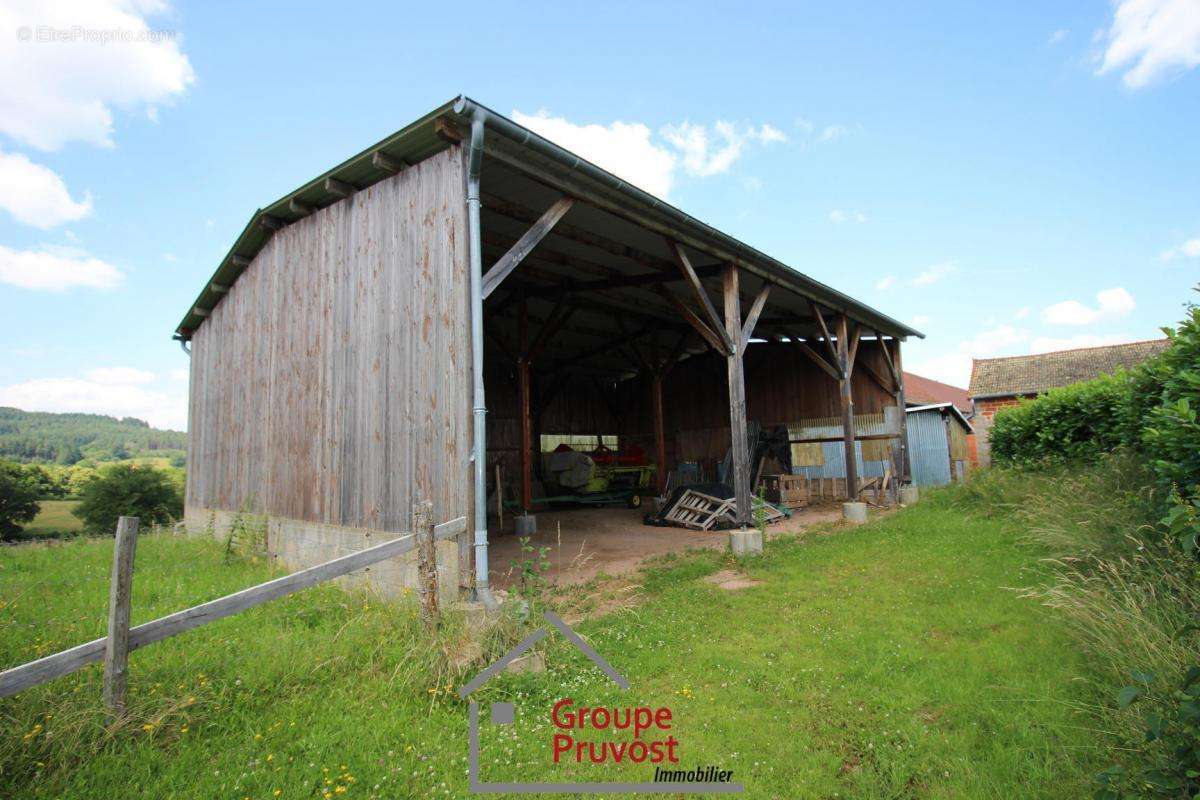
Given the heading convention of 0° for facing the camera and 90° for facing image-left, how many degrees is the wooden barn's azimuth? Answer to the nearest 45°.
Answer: approximately 315°

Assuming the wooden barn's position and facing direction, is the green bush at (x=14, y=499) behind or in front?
behind

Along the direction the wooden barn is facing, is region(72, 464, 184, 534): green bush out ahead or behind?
behind

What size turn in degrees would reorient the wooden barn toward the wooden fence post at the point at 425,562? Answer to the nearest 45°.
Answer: approximately 45° to its right

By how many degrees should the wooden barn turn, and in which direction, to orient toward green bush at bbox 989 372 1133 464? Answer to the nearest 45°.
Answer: approximately 45° to its left

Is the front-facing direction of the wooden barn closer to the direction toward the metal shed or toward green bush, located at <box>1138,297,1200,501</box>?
the green bush

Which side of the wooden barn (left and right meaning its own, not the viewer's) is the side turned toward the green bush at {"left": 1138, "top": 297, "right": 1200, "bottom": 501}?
front

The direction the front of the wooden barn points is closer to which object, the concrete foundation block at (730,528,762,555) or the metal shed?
the concrete foundation block

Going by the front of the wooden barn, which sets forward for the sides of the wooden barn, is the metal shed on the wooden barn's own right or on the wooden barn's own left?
on the wooden barn's own left

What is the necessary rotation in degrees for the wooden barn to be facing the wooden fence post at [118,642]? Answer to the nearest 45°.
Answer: approximately 45° to its right
